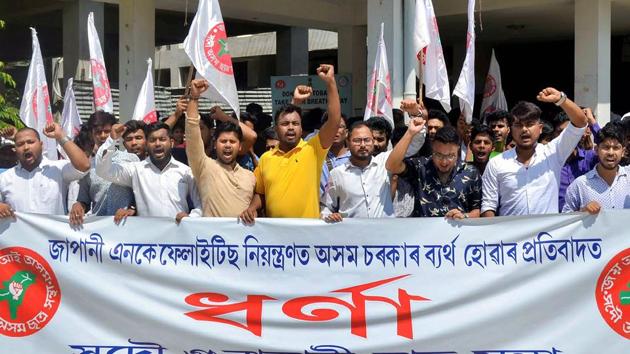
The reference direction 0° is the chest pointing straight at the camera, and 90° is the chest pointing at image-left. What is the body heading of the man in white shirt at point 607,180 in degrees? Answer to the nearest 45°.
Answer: approximately 0°

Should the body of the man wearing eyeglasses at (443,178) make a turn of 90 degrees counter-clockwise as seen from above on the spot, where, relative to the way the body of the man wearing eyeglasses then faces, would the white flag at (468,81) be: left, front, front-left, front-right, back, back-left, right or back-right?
left

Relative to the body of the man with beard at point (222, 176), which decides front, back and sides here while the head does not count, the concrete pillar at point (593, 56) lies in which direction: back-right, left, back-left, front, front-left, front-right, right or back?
back-left

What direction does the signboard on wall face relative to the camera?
toward the camera

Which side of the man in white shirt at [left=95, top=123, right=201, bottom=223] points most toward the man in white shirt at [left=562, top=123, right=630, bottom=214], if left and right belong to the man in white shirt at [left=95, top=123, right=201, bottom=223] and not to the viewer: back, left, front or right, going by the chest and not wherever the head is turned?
left

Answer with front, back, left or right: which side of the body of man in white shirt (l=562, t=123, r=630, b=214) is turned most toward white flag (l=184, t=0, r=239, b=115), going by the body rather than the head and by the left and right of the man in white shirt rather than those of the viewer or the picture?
right

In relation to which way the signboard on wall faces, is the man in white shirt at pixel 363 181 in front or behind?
in front

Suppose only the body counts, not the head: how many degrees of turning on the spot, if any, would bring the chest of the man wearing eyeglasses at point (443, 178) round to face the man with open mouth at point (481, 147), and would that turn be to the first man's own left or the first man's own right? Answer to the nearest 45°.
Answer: approximately 180°

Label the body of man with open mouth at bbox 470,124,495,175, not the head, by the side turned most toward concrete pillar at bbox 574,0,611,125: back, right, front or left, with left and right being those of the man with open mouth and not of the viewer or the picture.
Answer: back
